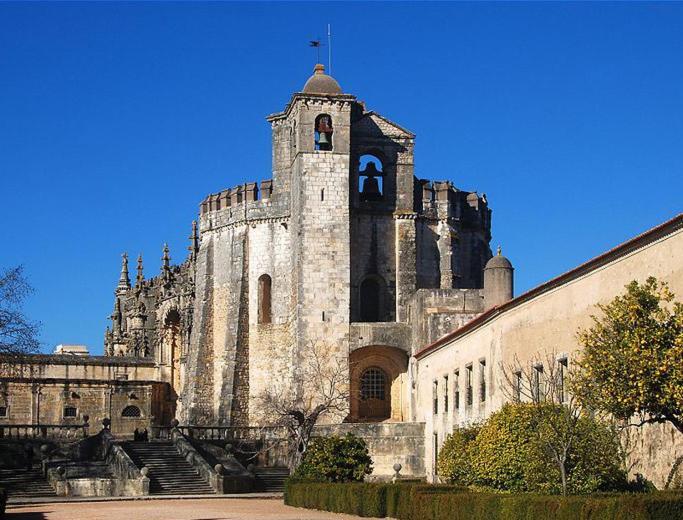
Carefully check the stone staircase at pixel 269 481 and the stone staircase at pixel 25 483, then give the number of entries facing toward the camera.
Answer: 2

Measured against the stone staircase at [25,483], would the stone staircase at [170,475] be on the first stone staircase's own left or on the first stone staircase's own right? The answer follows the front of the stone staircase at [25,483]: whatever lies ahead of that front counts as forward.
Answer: on the first stone staircase's own left

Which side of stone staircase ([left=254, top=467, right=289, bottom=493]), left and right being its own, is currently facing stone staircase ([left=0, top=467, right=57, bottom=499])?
right

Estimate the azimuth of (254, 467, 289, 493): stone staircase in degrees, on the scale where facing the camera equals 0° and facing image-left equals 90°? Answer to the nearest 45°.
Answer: approximately 0°

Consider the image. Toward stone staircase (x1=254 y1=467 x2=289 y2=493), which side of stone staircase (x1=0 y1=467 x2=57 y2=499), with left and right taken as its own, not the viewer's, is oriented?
left
